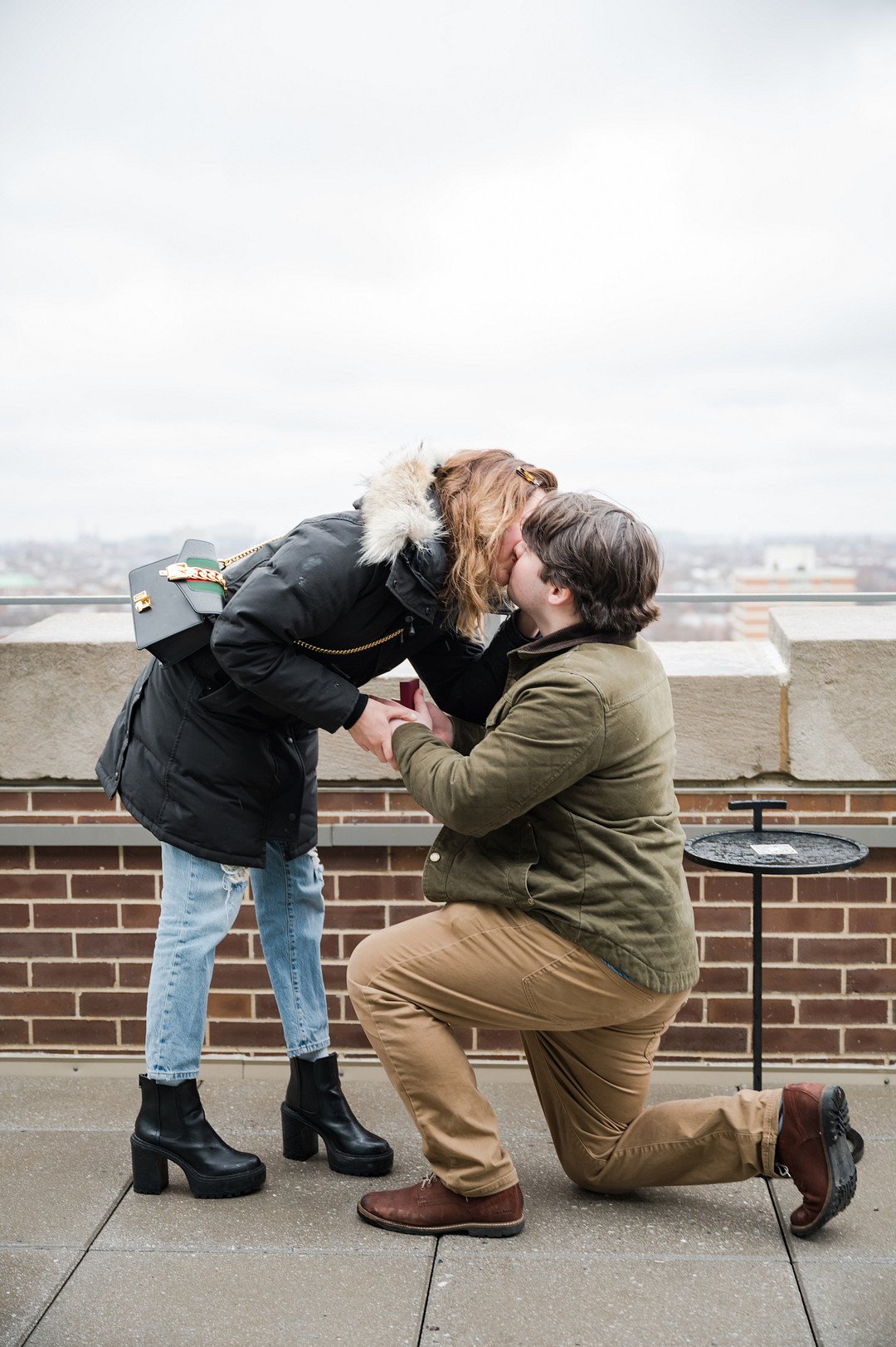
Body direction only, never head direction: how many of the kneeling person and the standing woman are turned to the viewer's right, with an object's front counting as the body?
1

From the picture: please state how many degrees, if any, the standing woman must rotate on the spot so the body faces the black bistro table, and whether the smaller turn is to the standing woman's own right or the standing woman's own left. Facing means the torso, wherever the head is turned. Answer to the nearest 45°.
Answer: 0° — they already face it

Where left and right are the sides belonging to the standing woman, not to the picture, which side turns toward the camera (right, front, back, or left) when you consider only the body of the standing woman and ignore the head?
right

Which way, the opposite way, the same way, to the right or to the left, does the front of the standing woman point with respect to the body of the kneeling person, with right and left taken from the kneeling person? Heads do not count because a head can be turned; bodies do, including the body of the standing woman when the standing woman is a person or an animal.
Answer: the opposite way

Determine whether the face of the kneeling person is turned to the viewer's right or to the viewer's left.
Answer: to the viewer's left

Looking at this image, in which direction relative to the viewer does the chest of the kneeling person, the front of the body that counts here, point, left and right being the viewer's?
facing to the left of the viewer

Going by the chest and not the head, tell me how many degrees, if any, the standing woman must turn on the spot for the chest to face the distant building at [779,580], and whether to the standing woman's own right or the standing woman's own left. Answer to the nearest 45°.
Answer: approximately 45° to the standing woman's own left

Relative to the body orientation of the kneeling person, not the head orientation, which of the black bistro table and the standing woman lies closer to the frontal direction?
the standing woman
